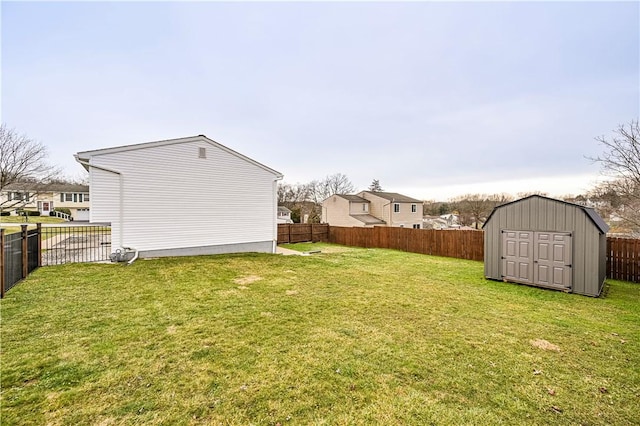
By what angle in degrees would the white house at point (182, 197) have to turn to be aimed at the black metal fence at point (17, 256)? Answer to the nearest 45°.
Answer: approximately 45° to its left

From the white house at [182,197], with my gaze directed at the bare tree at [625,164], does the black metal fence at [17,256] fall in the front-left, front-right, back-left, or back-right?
back-right

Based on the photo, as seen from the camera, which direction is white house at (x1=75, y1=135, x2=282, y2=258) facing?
to the viewer's left

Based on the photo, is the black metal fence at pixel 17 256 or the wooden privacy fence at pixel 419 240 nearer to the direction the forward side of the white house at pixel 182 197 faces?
the black metal fence

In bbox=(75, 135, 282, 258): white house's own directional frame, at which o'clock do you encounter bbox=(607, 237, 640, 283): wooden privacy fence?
The wooden privacy fence is roughly at 7 o'clock from the white house.

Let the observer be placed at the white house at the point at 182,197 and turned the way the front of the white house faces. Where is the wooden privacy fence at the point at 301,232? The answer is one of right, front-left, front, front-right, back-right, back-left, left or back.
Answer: back-right

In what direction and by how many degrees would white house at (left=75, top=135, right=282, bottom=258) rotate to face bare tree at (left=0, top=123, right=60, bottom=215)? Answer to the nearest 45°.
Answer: approximately 45° to its right

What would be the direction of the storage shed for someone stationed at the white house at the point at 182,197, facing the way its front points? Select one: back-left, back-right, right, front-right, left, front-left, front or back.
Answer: back-left

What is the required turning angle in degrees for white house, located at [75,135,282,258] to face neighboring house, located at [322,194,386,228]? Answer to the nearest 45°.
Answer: approximately 135° to its right

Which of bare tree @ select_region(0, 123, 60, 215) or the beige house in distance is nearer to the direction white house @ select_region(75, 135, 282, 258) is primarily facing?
the bare tree

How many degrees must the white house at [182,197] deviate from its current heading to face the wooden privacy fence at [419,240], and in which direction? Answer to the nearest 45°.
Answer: approximately 180°
